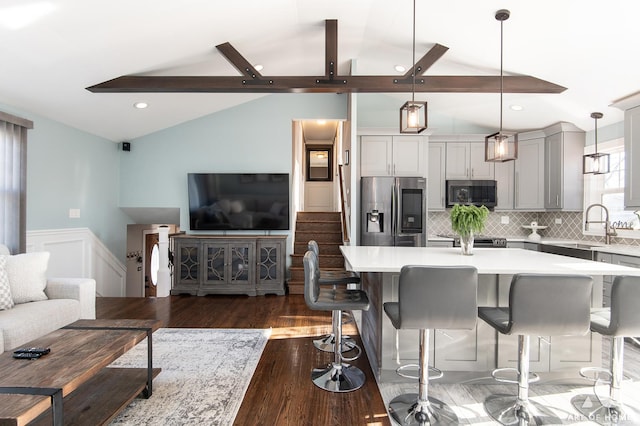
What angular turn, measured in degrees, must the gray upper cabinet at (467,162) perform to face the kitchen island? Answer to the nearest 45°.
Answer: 0° — it already faces it

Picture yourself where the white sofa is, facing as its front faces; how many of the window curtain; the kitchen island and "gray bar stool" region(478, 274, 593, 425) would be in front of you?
2

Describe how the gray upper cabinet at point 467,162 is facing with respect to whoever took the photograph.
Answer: facing the viewer

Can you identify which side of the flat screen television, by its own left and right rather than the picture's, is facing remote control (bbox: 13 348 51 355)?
front

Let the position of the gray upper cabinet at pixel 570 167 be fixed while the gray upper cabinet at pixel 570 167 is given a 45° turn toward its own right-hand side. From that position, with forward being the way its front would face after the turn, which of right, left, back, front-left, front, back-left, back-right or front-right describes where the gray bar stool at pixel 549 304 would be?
left

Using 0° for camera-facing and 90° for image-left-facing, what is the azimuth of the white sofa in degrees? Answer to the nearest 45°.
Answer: approximately 315°

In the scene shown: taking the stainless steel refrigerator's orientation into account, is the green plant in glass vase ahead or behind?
ahead

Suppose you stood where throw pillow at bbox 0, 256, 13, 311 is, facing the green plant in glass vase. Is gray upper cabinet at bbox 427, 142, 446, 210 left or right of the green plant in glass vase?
left

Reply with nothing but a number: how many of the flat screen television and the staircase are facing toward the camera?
2

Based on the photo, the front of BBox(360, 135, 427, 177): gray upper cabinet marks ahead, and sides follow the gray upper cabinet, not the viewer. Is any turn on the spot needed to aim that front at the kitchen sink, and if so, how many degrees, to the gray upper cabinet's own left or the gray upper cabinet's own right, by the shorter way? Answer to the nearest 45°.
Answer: approximately 90° to the gray upper cabinet's own left

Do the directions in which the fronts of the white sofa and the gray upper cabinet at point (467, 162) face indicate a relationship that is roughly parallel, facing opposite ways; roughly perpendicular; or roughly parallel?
roughly perpendicular

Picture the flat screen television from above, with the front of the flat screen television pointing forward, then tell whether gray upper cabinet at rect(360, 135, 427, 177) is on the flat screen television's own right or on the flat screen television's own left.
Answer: on the flat screen television's own left

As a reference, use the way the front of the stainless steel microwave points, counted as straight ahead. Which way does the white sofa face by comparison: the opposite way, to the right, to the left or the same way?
to the left

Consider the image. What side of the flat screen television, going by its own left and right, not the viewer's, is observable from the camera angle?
front

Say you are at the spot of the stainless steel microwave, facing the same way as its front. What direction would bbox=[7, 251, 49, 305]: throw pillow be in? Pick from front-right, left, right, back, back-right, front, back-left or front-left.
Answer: front-right
